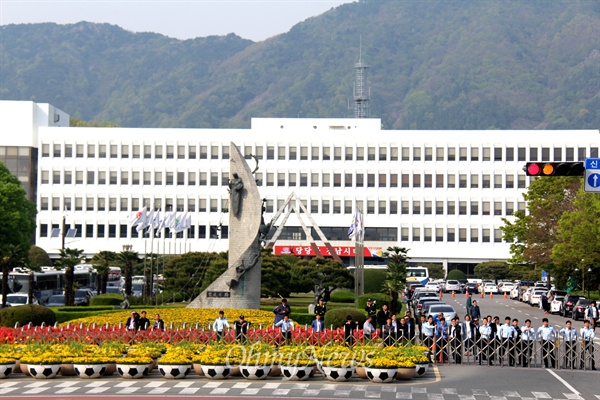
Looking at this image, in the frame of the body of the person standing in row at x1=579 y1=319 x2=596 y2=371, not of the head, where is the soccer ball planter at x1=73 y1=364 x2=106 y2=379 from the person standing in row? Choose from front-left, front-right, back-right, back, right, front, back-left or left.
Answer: front-right

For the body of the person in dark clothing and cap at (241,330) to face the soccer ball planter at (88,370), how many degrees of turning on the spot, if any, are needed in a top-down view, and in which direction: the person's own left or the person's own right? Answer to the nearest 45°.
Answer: approximately 45° to the person's own right

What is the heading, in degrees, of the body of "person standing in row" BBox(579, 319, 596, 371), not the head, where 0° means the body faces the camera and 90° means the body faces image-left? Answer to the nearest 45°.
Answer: approximately 0°

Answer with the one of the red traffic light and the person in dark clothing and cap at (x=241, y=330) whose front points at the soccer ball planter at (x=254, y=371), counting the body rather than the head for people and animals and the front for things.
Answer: the person in dark clothing and cap

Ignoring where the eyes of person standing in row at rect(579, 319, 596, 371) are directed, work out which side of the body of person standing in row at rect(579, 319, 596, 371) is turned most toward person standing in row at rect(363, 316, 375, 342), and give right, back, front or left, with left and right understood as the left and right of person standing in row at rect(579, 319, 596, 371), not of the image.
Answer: right

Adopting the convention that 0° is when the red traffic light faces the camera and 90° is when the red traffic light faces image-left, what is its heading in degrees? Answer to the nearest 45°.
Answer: approximately 0°

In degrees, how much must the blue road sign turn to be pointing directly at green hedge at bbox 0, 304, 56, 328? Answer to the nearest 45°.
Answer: approximately 90° to its right

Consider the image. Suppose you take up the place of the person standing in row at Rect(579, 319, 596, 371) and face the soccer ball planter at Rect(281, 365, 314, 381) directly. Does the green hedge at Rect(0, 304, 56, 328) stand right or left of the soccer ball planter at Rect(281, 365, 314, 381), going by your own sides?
right

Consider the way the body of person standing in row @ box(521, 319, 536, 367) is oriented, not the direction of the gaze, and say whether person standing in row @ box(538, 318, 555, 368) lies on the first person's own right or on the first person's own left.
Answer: on the first person's own left

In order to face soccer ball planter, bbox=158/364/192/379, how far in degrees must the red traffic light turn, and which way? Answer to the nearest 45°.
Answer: approximately 90° to its right

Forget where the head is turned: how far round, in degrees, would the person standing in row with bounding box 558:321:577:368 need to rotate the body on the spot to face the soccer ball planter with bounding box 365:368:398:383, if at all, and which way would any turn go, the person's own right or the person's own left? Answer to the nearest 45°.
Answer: approximately 45° to the person's own right

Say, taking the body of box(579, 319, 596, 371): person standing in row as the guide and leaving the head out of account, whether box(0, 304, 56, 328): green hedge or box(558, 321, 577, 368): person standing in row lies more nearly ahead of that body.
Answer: the person standing in row
